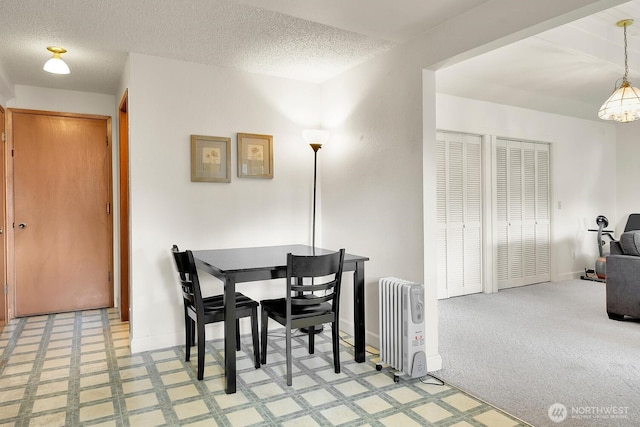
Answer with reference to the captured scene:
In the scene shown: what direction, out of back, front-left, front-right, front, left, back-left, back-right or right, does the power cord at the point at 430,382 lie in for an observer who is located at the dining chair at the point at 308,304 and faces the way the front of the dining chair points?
back-right

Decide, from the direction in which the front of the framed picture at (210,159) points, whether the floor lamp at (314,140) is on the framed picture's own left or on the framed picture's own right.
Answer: on the framed picture's own left

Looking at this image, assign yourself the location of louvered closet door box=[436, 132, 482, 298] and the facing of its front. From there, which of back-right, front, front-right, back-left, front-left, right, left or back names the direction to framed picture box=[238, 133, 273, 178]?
right

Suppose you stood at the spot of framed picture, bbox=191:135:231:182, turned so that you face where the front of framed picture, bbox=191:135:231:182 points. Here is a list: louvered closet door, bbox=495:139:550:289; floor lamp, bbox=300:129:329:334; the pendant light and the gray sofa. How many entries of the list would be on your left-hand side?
4

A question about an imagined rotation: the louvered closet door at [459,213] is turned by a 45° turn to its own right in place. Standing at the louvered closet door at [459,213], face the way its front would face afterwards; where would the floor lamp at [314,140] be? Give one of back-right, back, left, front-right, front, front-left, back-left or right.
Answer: front-right

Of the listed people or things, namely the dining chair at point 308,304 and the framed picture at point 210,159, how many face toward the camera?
1

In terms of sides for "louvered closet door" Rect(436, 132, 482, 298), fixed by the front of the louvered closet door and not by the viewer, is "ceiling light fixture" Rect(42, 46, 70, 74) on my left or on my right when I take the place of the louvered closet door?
on my right

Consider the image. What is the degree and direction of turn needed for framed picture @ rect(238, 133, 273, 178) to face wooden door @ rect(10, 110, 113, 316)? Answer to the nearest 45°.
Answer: approximately 135° to its right

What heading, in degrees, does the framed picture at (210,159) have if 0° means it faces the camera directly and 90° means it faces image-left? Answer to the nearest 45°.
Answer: approximately 0°

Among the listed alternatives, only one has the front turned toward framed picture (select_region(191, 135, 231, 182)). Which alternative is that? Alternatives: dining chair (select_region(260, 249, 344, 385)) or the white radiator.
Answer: the dining chair

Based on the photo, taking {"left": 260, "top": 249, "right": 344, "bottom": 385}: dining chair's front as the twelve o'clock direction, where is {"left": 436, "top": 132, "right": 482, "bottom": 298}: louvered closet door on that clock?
The louvered closet door is roughly at 3 o'clock from the dining chair.

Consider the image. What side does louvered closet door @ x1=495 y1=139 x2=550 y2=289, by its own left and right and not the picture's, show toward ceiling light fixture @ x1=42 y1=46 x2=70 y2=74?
right

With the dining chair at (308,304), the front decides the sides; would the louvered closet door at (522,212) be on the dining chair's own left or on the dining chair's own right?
on the dining chair's own right

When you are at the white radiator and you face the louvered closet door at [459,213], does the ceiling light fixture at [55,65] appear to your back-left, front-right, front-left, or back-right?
back-left

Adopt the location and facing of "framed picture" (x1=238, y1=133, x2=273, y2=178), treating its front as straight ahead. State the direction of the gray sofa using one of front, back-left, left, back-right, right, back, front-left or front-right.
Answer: left

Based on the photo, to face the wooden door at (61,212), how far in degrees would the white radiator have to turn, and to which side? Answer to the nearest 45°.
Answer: approximately 135° to its right

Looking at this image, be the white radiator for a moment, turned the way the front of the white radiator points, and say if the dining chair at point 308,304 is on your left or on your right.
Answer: on your right
